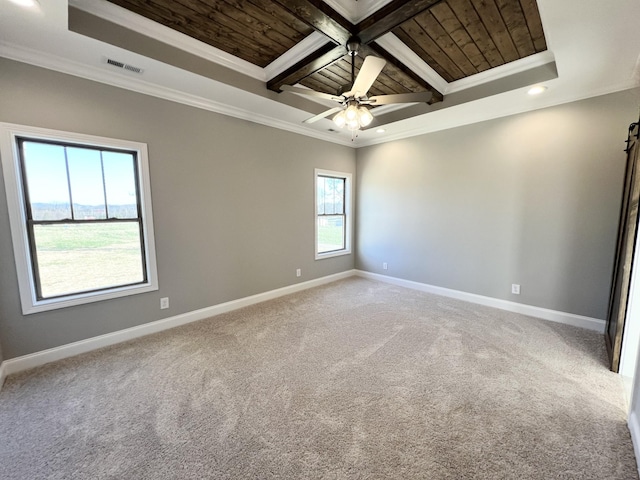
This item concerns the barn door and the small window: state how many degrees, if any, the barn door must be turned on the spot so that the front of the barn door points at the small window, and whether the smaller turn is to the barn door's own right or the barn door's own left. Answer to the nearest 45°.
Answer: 0° — it already faces it

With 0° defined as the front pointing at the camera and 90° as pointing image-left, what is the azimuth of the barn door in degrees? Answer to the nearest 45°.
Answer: approximately 90°

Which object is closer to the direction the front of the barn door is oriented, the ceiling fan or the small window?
the small window
